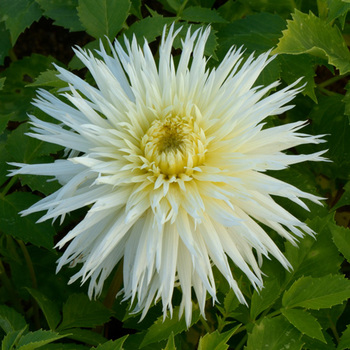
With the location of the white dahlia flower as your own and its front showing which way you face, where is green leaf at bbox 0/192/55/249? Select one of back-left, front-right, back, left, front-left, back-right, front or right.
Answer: back-right

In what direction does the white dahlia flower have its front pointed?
toward the camera

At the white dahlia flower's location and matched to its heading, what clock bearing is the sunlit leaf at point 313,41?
The sunlit leaf is roughly at 8 o'clock from the white dahlia flower.

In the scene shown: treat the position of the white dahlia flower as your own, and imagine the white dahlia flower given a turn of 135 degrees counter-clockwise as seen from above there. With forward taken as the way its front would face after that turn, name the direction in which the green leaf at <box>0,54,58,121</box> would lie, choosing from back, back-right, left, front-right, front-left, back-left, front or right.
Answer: left
